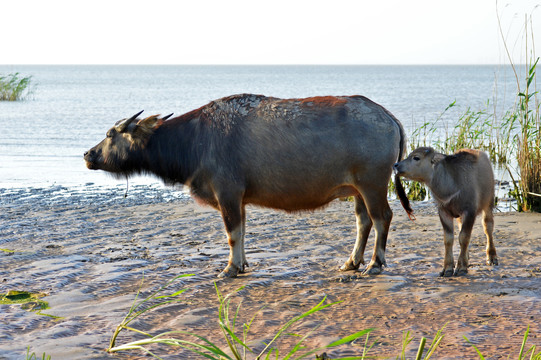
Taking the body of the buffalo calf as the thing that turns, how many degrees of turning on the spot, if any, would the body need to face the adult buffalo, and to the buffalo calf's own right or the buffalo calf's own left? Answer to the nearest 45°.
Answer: approximately 45° to the buffalo calf's own right

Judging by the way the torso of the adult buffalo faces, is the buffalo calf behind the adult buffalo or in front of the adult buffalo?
behind

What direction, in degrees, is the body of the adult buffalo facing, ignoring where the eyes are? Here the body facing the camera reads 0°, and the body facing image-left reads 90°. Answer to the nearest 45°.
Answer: approximately 90°

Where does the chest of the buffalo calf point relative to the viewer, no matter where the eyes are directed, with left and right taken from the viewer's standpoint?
facing the viewer and to the left of the viewer

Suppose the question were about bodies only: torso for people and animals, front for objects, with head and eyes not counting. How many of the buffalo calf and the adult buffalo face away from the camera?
0
